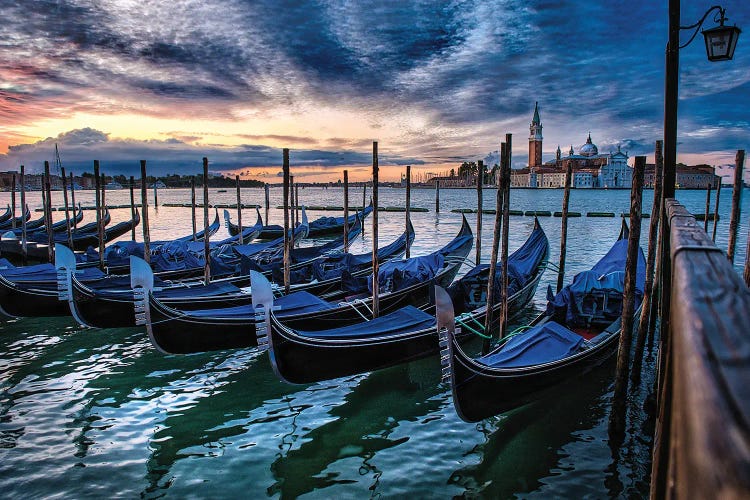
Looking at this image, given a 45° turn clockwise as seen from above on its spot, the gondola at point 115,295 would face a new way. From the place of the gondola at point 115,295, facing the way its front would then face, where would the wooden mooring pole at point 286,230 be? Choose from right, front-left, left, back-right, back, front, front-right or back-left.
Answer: back

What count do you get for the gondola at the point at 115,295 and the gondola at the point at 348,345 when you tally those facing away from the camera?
0

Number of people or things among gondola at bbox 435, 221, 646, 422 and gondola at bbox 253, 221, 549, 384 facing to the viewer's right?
0

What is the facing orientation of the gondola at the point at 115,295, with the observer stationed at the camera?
facing the viewer and to the left of the viewer

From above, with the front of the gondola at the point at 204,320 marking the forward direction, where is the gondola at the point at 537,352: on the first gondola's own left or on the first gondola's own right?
on the first gondola's own left

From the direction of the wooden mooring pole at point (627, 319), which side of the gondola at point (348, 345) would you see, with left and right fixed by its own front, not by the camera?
left

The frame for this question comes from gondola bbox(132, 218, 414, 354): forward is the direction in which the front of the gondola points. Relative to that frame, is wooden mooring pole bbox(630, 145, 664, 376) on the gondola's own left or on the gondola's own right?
on the gondola's own left

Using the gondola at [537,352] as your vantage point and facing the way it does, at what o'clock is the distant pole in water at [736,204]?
The distant pole in water is roughly at 6 o'clock from the gondola.

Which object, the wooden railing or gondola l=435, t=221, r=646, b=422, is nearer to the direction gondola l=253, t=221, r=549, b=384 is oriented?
the wooden railing
